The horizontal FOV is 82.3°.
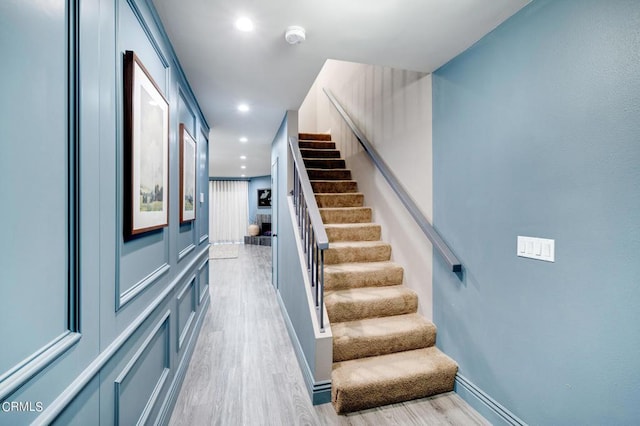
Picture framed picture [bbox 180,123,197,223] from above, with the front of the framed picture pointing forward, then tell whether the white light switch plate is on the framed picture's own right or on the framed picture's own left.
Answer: on the framed picture's own right

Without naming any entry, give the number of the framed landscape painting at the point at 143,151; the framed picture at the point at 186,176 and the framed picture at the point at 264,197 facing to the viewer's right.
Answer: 2

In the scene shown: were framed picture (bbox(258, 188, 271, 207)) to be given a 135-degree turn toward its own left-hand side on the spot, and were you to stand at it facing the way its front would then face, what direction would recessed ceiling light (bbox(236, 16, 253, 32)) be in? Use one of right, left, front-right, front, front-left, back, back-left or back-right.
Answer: back-right

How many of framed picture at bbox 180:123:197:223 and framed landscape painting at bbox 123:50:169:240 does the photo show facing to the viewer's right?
2

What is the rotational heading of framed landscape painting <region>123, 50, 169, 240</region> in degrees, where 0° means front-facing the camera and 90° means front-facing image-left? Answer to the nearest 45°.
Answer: approximately 270°

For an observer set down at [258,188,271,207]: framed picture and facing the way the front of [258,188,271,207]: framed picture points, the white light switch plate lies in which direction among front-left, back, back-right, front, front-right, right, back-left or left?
front

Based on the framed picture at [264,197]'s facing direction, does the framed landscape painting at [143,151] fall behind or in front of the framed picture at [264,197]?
in front

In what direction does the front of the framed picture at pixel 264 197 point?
toward the camera

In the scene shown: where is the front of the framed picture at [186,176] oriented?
to the viewer's right

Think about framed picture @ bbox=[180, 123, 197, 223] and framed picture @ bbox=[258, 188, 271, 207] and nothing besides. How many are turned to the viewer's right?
1

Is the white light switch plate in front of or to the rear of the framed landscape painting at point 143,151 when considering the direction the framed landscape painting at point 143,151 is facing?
in front

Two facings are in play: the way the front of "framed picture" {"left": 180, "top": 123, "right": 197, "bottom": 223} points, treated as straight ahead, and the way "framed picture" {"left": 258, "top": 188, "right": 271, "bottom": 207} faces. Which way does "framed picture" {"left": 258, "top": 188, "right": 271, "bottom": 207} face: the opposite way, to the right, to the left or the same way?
to the right

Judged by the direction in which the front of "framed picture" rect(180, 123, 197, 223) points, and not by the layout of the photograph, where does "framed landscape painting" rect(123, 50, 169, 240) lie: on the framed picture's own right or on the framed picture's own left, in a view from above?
on the framed picture's own right

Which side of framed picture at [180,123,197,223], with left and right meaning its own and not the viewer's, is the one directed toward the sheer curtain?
left

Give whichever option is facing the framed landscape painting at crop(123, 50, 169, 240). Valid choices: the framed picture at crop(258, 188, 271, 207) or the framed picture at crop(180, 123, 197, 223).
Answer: the framed picture at crop(258, 188, 271, 207)

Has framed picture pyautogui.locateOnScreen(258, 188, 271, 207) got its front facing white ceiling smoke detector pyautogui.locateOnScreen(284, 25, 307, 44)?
yes
